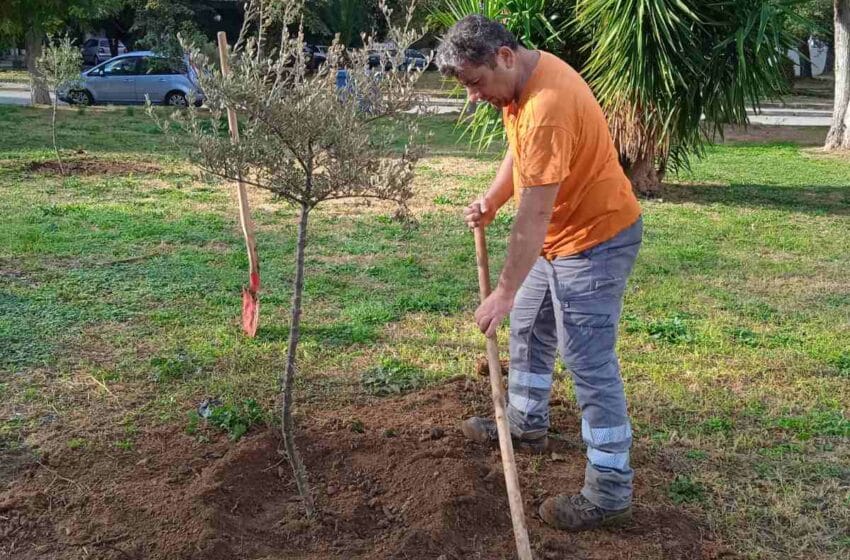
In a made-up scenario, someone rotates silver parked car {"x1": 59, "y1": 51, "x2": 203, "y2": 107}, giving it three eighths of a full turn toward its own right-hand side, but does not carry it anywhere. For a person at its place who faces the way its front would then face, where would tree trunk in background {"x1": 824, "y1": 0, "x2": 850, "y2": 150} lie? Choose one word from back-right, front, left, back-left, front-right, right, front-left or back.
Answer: right

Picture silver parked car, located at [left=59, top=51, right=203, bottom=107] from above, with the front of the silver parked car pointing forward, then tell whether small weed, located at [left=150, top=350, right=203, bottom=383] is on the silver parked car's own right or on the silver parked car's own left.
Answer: on the silver parked car's own left

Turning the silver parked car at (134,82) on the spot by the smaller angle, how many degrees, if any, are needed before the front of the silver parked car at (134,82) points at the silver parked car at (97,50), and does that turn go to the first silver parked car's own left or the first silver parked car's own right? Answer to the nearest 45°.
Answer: approximately 90° to the first silver parked car's own right

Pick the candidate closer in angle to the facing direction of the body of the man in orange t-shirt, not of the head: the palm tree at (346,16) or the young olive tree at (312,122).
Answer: the young olive tree

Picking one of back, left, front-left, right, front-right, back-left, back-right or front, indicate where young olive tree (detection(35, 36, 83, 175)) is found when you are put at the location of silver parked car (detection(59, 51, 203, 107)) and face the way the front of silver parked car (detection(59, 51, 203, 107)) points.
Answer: left

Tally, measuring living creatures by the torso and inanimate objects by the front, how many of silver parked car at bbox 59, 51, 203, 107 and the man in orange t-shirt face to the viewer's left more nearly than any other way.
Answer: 2

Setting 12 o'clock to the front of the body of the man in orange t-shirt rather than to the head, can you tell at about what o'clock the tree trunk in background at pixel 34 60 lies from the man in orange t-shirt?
The tree trunk in background is roughly at 2 o'clock from the man in orange t-shirt.

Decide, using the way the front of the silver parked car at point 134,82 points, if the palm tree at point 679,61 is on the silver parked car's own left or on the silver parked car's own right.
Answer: on the silver parked car's own left

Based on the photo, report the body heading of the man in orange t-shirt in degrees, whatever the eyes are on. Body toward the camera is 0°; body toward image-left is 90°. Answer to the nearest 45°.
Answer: approximately 90°

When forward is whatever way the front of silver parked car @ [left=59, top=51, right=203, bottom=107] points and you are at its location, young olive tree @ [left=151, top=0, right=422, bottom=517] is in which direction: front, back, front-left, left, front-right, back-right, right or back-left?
left

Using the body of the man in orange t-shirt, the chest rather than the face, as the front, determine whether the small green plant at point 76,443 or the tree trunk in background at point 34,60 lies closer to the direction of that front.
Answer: the small green plant

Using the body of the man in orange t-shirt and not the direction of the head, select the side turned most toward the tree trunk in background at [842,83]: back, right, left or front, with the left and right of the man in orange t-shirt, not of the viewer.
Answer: right

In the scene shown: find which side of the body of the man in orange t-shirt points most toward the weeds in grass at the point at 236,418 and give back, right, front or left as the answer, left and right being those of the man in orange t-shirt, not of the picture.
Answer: front

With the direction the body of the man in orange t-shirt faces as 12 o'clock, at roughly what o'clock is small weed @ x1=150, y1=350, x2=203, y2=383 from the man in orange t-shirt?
The small weed is roughly at 1 o'clock from the man in orange t-shirt.

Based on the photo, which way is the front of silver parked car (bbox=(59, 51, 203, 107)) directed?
to the viewer's left
